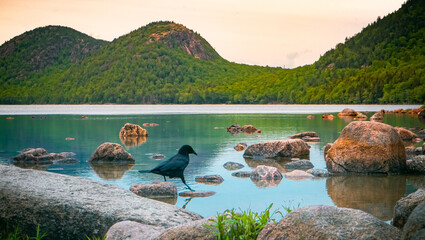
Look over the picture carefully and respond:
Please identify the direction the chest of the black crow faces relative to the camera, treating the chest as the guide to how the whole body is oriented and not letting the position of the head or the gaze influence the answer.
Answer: to the viewer's right

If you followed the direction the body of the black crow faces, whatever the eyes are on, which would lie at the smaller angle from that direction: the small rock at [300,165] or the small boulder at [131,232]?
the small rock

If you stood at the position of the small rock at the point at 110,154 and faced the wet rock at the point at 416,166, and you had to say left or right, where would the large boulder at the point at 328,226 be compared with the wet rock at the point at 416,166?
right

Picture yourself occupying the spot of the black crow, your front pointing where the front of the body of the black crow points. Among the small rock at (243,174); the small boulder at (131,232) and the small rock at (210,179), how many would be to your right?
1

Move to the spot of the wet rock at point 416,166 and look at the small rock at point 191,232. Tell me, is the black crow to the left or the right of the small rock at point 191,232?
right

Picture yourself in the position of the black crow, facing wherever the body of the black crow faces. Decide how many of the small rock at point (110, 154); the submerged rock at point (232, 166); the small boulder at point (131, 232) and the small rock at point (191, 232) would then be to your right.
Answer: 2

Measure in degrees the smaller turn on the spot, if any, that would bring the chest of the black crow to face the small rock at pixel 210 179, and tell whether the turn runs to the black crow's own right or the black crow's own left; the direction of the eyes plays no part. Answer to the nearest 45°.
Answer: approximately 45° to the black crow's own left

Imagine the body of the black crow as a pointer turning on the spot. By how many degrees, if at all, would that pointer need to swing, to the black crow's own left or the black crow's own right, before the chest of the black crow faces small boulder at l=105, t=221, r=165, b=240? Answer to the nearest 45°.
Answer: approximately 90° to the black crow's own right

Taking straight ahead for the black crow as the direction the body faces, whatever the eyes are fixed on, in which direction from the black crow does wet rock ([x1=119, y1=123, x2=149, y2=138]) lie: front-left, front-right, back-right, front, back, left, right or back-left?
left

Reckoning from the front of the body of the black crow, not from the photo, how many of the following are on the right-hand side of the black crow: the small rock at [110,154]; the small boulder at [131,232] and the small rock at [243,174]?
1

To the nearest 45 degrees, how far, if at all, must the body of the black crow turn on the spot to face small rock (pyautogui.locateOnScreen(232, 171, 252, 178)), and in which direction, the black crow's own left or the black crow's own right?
approximately 45° to the black crow's own left
